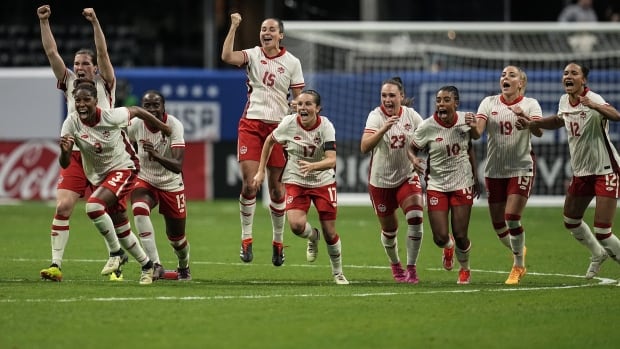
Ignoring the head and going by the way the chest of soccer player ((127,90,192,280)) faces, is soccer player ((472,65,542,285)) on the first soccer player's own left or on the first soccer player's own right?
on the first soccer player's own left

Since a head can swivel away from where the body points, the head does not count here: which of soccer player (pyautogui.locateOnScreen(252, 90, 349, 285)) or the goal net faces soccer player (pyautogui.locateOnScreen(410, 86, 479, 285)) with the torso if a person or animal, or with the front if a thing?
the goal net

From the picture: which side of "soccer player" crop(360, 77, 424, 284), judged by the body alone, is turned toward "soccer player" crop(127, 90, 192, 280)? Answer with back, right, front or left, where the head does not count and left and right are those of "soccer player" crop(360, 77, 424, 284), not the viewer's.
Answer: right

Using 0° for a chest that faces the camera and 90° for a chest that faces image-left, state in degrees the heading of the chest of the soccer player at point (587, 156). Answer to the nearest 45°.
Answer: approximately 45°

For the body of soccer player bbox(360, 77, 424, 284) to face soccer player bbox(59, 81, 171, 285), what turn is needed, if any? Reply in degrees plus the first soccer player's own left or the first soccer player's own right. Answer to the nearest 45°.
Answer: approximately 90° to the first soccer player's own right

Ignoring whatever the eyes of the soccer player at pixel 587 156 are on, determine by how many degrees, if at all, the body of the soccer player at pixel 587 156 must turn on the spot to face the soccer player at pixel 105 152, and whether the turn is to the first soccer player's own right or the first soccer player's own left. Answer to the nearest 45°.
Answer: approximately 45° to the first soccer player's own right

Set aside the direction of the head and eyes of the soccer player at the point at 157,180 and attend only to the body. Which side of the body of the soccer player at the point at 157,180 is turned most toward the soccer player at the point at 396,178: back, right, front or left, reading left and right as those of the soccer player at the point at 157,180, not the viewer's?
left
